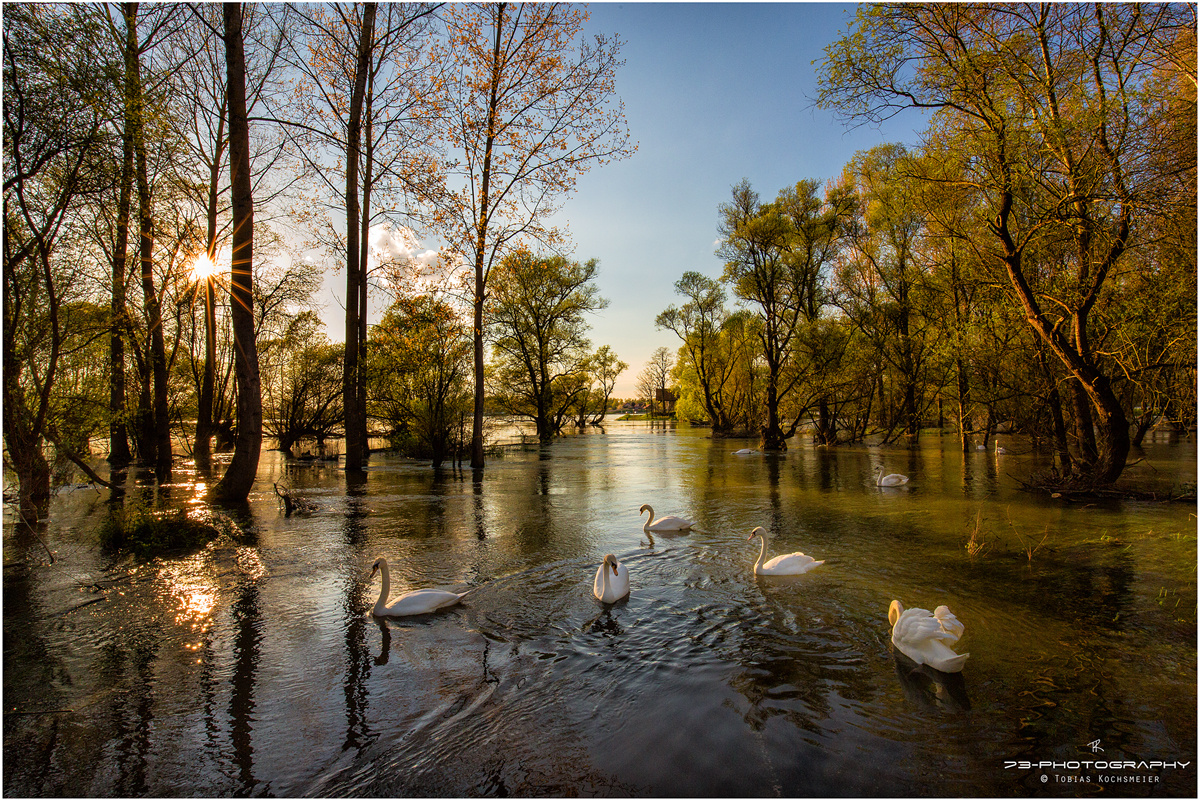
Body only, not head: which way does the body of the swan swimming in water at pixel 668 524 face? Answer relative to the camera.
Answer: to the viewer's left

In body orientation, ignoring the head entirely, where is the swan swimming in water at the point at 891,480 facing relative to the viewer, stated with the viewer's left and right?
facing to the left of the viewer

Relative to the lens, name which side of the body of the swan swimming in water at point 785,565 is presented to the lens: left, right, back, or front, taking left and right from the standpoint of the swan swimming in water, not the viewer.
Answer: left

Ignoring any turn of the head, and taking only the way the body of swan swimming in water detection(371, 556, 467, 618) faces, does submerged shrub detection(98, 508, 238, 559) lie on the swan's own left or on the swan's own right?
on the swan's own right

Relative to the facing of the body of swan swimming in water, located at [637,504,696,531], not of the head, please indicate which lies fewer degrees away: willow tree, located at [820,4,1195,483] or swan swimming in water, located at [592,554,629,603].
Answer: the swan swimming in water

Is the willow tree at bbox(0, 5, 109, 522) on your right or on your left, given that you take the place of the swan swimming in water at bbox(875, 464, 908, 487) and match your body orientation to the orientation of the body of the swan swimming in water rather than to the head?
on your left

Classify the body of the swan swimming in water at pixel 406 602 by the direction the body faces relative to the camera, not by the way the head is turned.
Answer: to the viewer's left

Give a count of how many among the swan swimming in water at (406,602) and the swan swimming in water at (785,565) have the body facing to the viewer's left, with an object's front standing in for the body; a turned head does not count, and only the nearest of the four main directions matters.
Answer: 2

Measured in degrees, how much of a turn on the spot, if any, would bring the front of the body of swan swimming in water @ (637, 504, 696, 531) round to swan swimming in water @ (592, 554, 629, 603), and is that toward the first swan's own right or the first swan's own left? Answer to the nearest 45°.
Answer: approximately 90° to the first swan's own left

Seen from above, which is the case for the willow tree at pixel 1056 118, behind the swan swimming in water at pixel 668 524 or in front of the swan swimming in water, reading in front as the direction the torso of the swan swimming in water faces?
behind

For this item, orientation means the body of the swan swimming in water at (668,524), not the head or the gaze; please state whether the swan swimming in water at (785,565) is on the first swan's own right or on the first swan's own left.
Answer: on the first swan's own left

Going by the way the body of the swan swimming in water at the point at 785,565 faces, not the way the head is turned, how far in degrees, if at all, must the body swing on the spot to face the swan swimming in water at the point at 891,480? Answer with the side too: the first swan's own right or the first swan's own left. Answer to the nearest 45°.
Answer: approximately 90° to the first swan's own right

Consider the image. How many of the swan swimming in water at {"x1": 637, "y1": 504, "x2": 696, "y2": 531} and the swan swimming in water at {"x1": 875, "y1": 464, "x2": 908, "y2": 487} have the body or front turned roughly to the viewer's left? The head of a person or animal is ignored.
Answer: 2
